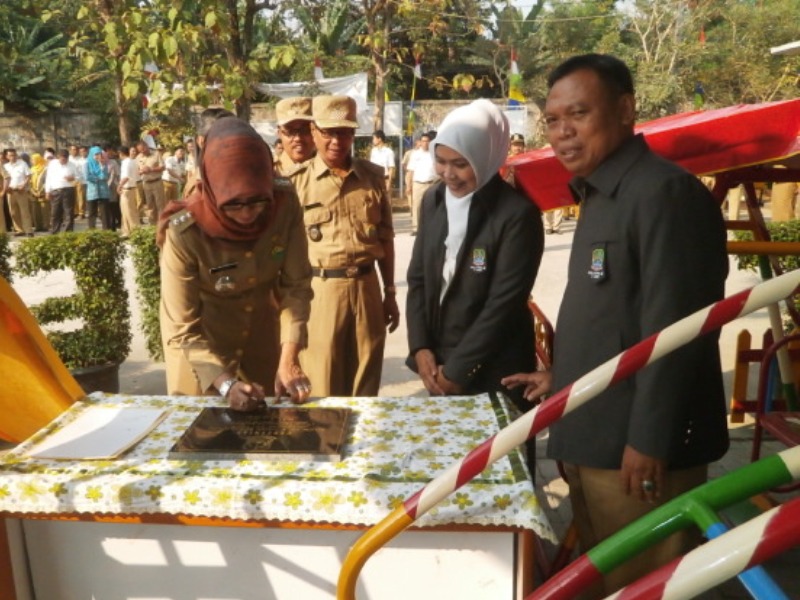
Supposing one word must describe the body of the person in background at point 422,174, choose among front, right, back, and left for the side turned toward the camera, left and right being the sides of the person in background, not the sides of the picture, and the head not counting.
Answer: front

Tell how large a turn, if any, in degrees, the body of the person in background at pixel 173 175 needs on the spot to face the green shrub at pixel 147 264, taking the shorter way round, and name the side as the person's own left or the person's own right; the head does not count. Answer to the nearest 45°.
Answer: approximately 45° to the person's own right

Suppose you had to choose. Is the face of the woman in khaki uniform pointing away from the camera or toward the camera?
toward the camera

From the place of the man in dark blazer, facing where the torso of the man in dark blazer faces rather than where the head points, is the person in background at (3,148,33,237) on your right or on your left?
on your right

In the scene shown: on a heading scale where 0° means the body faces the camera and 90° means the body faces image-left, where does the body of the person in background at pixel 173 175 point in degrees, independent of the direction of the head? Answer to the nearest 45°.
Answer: approximately 315°

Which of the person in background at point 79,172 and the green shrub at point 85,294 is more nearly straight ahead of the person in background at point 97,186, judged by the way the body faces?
the green shrub

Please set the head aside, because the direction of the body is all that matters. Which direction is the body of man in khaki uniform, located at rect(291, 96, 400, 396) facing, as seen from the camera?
toward the camera

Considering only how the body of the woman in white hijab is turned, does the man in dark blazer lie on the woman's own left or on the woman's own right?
on the woman's own left
